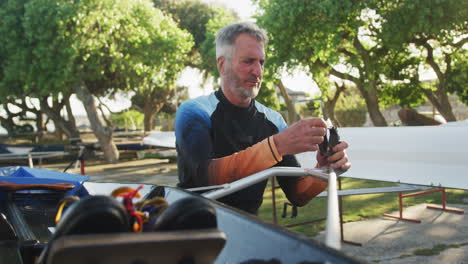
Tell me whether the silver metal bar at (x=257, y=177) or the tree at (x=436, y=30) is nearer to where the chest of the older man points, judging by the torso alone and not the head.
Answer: the silver metal bar

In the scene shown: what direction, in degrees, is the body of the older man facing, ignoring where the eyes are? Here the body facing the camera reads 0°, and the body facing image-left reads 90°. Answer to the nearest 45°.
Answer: approximately 315°

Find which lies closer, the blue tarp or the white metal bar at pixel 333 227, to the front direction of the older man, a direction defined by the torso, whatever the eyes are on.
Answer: the white metal bar

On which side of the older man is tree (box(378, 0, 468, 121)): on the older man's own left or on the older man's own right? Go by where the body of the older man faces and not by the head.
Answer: on the older man's own left

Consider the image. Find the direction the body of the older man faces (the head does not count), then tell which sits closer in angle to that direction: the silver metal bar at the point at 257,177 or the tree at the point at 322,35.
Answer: the silver metal bar

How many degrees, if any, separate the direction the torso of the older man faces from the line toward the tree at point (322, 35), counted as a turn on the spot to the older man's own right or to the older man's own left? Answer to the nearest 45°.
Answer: approximately 135° to the older man's own left

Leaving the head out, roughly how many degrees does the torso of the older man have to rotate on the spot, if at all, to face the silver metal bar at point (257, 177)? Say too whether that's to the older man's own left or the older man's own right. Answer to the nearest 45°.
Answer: approximately 45° to the older man's own right

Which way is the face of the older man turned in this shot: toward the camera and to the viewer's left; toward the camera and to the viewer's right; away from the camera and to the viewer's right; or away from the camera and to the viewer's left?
toward the camera and to the viewer's right

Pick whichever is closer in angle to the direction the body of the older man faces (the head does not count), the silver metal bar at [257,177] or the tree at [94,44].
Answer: the silver metal bar

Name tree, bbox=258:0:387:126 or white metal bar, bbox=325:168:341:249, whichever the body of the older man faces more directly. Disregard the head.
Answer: the white metal bar

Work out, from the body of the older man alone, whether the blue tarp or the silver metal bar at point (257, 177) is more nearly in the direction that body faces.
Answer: the silver metal bar
